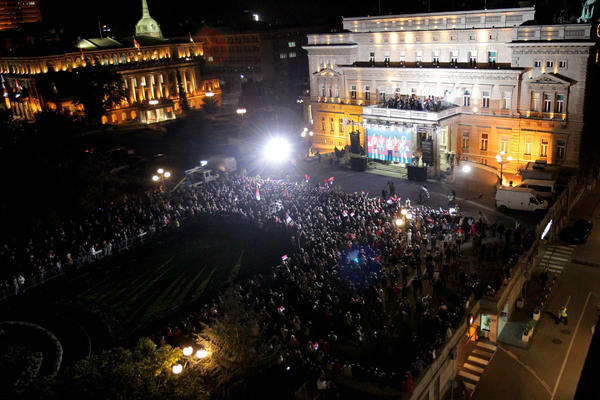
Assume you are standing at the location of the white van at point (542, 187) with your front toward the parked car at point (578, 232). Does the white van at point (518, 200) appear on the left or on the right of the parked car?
right

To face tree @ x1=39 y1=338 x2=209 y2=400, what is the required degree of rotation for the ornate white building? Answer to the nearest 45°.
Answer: approximately 45° to its left

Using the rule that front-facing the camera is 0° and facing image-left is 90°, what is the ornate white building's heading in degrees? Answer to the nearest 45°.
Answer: approximately 45°
